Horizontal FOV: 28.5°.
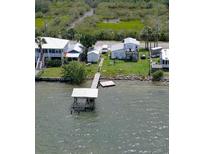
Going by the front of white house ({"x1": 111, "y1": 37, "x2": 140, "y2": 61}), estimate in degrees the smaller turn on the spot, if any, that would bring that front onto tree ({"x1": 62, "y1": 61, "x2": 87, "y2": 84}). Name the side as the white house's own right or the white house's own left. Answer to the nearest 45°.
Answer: approximately 45° to the white house's own right

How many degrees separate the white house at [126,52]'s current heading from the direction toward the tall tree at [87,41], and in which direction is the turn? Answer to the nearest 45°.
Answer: approximately 135° to its right

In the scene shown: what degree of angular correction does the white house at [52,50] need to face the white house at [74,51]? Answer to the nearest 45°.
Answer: approximately 90° to its left

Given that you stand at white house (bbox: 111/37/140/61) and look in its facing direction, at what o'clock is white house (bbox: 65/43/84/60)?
white house (bbox: 65/43/84/60) is roughly at 3 o'clock from white house (bbox: 111/37/140/61).

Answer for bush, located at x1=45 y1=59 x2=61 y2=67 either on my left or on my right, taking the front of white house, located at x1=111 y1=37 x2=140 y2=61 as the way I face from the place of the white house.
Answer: on my right

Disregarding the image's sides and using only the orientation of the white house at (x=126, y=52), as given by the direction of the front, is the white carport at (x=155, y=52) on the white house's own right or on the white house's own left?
on the white house's own left

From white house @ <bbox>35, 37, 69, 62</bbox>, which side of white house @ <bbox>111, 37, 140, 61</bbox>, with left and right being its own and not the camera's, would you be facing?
right

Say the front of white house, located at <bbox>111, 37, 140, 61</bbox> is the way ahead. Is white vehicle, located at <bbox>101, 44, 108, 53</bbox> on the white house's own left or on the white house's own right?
on the white house's own right

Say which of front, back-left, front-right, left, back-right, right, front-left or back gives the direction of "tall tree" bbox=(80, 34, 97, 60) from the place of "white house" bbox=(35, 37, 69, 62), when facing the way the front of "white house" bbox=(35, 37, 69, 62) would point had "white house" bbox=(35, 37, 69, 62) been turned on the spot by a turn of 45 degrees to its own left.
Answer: left

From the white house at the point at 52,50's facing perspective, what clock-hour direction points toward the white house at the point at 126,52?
the white house at the point at 126,52 is roughly at 9 o'clock from the white house at the point at 52,50.

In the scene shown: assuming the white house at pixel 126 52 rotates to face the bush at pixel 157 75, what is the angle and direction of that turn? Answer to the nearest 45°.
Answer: approximately 45° to its left

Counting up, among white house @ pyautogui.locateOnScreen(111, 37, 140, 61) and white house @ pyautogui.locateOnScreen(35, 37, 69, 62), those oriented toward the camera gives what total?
2

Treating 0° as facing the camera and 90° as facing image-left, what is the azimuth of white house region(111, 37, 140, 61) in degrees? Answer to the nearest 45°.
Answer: approximately 0°
